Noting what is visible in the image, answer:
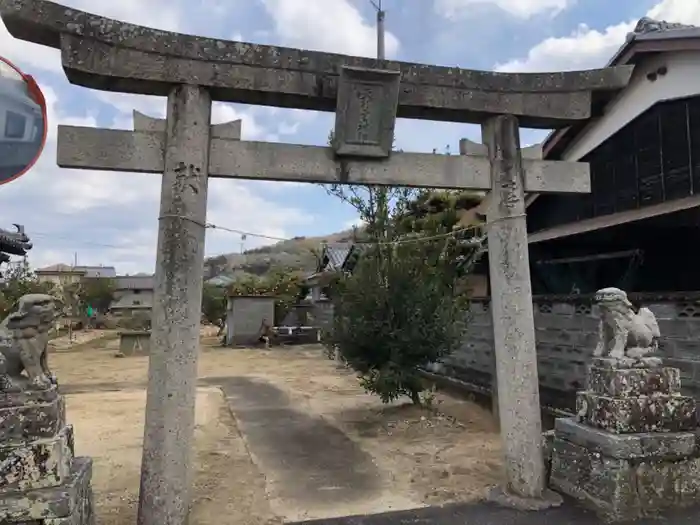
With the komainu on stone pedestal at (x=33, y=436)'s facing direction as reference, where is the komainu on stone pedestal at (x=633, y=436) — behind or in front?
in front

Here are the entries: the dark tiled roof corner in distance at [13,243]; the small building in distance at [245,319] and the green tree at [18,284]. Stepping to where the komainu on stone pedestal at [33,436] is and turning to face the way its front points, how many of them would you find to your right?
0

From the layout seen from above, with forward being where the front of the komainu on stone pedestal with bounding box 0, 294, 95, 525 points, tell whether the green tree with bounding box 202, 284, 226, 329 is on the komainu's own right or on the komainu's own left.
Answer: on the komainu's own left

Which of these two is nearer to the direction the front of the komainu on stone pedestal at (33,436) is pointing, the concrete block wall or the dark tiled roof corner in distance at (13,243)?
the concrete block wall

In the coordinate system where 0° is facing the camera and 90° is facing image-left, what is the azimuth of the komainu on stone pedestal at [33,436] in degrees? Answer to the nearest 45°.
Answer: approximately 270°

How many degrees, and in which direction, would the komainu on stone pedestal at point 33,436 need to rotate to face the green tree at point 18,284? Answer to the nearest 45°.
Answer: approximately 90° to its left

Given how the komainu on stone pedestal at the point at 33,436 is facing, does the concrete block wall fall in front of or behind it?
in front

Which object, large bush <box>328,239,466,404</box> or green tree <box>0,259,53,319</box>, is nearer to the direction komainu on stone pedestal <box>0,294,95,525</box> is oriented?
the large bush

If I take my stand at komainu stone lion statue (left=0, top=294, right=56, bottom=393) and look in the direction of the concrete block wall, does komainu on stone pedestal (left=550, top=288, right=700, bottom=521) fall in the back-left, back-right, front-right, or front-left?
front-right

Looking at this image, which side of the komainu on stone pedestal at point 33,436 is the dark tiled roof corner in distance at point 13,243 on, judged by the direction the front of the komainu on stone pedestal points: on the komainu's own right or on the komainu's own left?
on the komainu's own left
